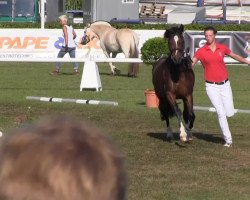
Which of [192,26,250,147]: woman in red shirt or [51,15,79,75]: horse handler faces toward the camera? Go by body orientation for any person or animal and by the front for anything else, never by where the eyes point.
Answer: the woman in red shirt

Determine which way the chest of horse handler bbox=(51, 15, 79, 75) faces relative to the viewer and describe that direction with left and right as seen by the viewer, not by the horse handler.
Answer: facing away from the viewer and to the left of the viewer

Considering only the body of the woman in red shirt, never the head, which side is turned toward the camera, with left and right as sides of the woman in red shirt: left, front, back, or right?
front

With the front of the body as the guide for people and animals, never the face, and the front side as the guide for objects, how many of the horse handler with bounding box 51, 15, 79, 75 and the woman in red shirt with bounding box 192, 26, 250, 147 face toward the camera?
1

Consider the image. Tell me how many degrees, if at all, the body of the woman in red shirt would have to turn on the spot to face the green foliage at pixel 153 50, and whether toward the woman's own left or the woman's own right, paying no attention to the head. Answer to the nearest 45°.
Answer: approximately 180°

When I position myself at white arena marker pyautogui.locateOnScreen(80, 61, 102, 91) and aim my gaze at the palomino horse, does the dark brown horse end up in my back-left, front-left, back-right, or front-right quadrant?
back-right
